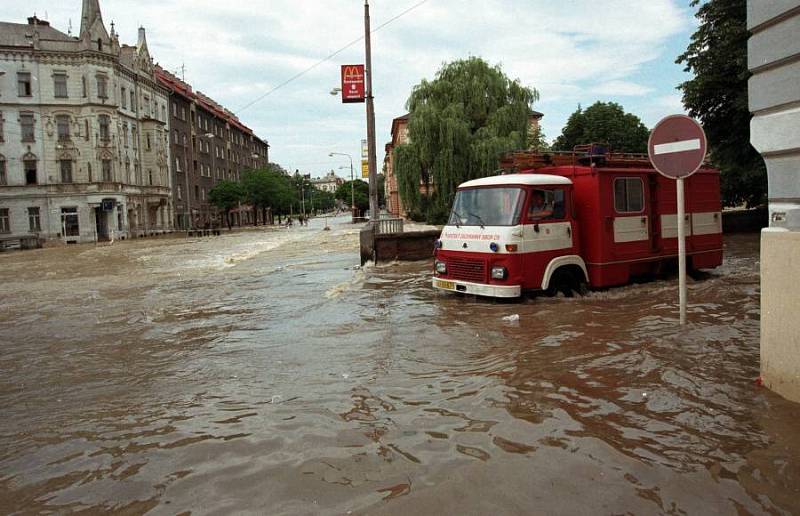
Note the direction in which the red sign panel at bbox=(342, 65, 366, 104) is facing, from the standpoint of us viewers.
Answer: facing the viewer

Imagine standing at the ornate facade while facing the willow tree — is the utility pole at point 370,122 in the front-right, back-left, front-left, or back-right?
front-right

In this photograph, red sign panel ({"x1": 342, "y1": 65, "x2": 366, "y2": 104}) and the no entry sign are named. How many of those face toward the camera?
2

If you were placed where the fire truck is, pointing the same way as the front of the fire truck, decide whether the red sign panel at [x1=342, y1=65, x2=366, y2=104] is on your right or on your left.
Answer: on your right

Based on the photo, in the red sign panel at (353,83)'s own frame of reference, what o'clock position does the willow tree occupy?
The willow tree is roughly at 7 o'clock from the red sign panel.

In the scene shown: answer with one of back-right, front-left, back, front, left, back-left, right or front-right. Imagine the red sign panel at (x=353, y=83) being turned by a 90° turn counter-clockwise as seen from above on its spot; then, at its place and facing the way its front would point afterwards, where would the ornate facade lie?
back-left

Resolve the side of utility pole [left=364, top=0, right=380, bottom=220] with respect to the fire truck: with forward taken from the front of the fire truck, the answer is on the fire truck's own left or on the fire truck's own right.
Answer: on the fire truck's own right

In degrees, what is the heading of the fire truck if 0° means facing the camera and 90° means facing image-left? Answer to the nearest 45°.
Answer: approximately 45°

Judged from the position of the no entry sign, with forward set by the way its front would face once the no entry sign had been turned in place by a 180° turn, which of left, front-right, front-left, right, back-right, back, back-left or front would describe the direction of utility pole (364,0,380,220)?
front-left

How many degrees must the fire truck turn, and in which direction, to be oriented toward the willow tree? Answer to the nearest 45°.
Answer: approximately 135° to its right

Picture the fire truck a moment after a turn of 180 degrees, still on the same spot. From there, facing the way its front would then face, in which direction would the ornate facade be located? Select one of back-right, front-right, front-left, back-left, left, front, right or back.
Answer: left

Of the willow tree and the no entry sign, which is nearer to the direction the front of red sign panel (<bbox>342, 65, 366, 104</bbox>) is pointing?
the no entry sign

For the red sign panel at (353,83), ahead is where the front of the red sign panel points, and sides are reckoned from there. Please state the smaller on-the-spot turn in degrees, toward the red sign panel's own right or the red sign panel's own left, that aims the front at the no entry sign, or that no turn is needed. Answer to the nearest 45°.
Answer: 0° — it already faces it
